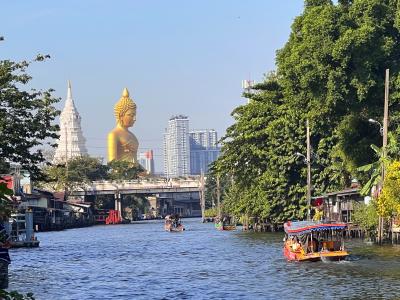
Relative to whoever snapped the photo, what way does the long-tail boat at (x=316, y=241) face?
facing the viewer and to the left of the viewer
